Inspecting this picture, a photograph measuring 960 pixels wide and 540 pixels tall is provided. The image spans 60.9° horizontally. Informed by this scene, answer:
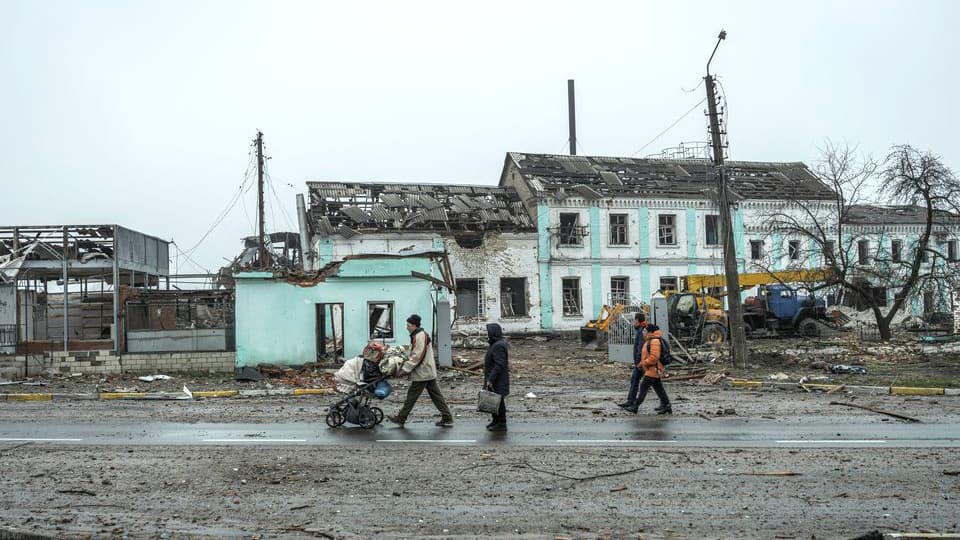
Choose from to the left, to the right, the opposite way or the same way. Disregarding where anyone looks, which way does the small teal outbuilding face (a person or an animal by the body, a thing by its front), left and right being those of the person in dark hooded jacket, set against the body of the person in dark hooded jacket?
to the left

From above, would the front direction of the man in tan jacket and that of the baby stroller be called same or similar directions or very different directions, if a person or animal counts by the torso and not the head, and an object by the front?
same or similar directions

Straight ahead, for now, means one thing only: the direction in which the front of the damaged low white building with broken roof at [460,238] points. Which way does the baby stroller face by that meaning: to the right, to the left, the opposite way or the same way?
to the right

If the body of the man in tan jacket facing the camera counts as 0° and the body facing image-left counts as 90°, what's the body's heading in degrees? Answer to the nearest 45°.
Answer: approximately 90°

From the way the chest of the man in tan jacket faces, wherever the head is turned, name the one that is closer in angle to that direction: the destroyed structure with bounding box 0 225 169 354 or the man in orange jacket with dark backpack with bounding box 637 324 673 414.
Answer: the destroyed structure

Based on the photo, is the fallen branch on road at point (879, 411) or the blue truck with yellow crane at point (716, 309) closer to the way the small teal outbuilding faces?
the fallen branch on road

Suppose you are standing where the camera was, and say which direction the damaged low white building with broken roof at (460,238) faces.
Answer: facing the viewer

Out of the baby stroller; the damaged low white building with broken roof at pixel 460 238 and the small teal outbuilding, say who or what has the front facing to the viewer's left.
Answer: the baby stroller

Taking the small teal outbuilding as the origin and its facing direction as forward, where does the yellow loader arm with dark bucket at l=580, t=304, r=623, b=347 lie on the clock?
The yellow loader arm with dark bucket is roughly at 8 o'clock from the small teal outbuilding.

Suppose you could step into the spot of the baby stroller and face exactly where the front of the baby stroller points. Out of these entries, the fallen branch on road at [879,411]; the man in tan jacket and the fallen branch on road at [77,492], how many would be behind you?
2

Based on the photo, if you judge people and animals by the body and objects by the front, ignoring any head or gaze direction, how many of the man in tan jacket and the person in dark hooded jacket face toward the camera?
0

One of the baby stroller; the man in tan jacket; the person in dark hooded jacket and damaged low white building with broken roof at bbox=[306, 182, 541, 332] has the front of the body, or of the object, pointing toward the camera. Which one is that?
the damaged low white building with broken roof

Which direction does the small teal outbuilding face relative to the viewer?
toward the camera

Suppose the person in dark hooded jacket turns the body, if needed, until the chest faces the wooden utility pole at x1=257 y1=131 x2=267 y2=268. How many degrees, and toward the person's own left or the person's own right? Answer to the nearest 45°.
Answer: approximately 45° to the person's own right

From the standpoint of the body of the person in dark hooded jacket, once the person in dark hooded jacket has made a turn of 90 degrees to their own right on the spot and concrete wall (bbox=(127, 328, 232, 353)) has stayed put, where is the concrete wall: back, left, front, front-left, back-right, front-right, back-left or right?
front-left

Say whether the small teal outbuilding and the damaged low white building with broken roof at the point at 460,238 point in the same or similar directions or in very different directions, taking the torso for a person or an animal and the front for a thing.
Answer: same or similar directions
